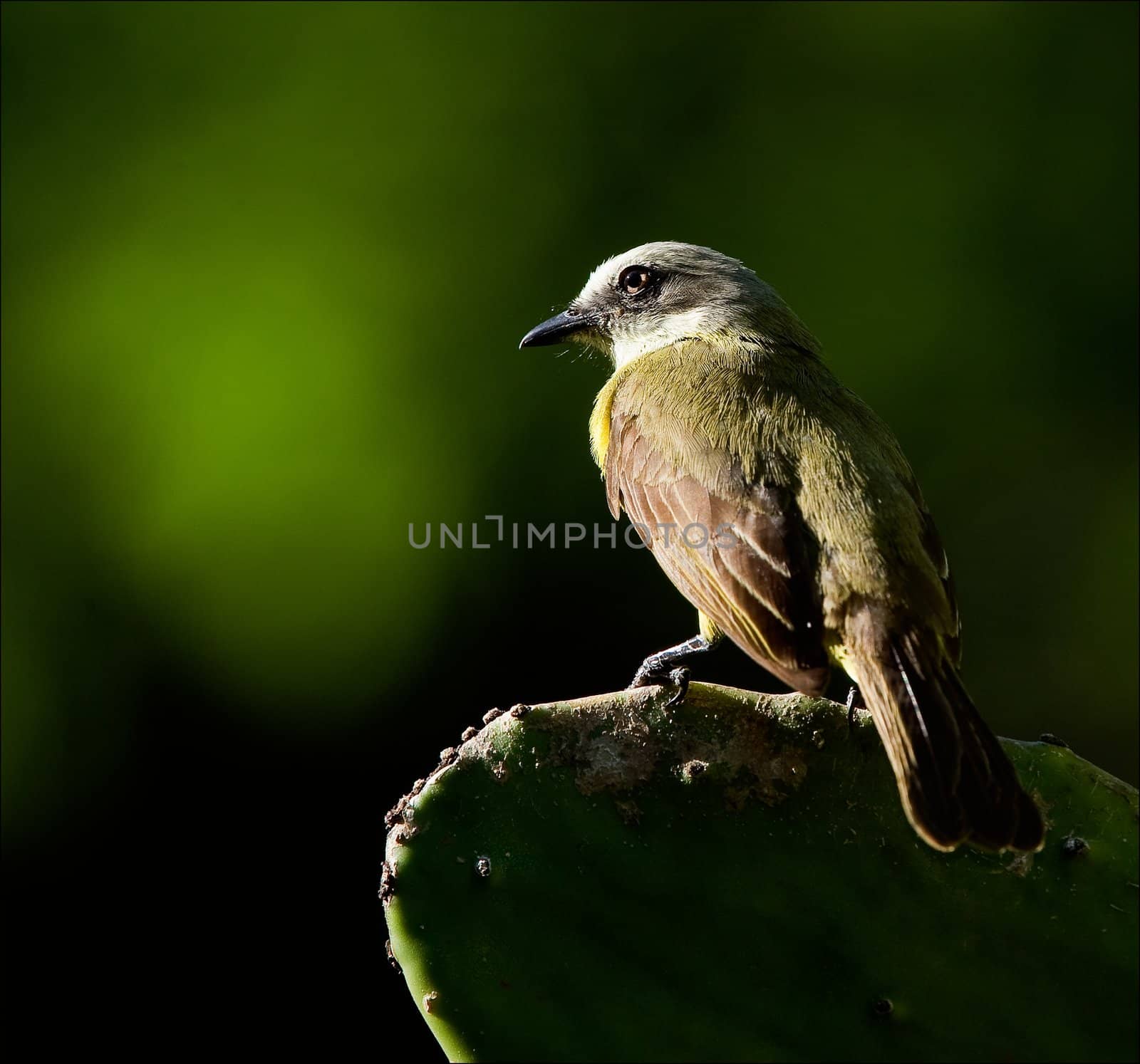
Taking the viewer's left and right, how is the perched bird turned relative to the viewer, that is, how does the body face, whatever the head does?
facing away from the viewer and to the left of the viewer
